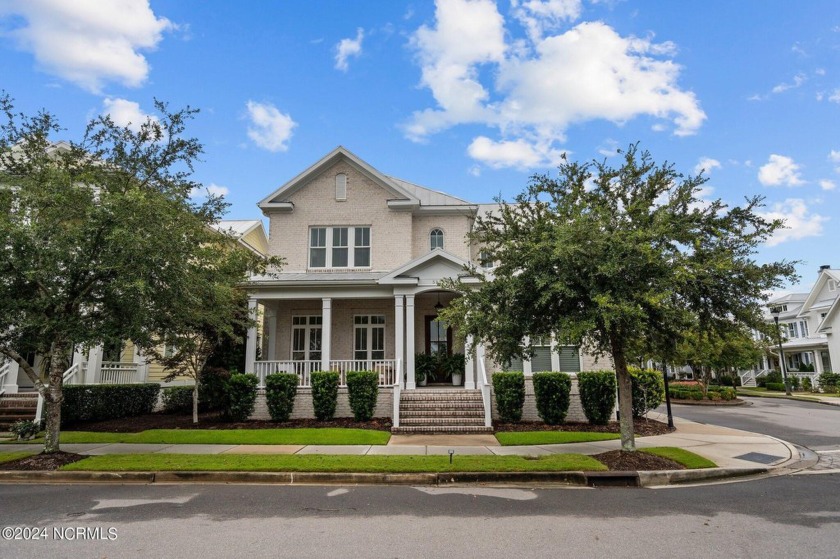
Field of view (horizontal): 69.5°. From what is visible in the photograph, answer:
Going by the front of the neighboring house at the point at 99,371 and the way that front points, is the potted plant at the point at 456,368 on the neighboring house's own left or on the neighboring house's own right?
on the neighboring house's own left

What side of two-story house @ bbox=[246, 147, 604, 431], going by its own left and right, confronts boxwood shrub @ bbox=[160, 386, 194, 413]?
right

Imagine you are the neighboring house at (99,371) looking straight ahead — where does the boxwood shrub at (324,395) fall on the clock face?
The boxwood shrub is roughly at 9 o'clock from the neighboring house.

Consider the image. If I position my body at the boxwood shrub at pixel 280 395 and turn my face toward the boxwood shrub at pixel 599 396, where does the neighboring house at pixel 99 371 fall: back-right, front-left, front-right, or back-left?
back-left

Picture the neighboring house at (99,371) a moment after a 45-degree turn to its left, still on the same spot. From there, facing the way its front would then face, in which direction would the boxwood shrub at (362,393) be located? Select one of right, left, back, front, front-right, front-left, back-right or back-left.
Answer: front-left

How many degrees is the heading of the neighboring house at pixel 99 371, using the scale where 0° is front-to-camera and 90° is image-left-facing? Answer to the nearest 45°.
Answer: approximately 45°

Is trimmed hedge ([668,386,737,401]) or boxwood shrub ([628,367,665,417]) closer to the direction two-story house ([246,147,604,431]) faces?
the boxwood shrub

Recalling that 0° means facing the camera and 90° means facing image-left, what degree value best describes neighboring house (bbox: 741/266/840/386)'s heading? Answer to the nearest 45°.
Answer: approximately 45°

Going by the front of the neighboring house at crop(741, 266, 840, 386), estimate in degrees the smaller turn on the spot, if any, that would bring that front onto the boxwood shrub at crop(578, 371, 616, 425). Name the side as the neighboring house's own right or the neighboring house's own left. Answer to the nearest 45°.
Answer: approximately 45° to the neighboring house's own left
